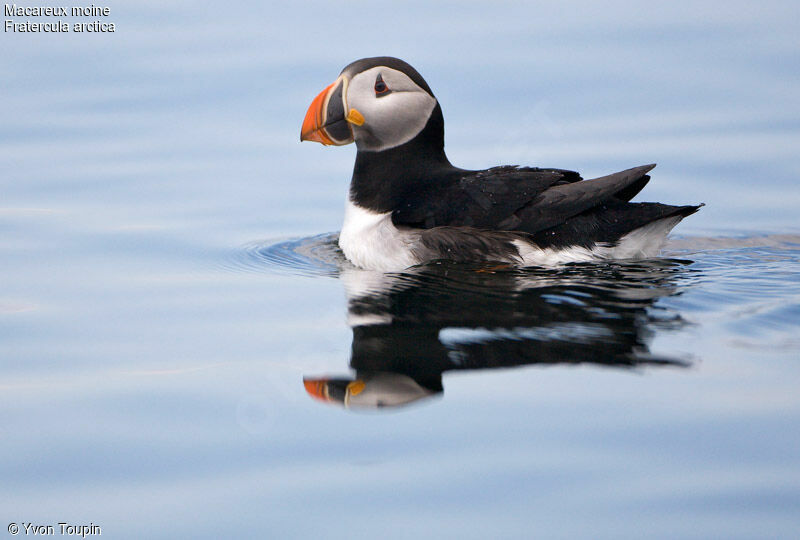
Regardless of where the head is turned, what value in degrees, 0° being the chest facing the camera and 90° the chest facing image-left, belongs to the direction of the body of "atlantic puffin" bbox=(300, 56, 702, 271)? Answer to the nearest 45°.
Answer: approximately 90°
